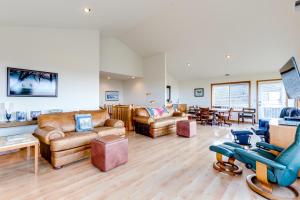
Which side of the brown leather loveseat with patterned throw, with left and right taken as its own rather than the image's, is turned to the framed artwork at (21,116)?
right

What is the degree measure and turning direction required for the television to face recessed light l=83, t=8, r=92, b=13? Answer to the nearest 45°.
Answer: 0° — it already faces it

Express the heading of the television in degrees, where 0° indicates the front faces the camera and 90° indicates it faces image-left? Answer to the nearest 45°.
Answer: approximately 45°

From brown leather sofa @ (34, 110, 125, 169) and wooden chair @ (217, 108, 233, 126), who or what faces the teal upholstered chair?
the brown leather sofa

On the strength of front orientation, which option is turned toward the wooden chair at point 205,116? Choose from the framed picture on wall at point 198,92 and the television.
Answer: the framed picture on wall

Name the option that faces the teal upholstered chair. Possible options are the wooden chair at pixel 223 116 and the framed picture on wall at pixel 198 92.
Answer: the framed picture on wall
